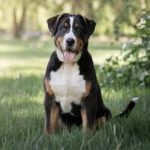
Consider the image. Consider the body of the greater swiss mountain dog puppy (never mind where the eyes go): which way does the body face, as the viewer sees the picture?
toward the camera

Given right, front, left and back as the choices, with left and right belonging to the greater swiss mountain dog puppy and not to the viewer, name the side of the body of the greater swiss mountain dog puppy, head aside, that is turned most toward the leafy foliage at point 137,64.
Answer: back
